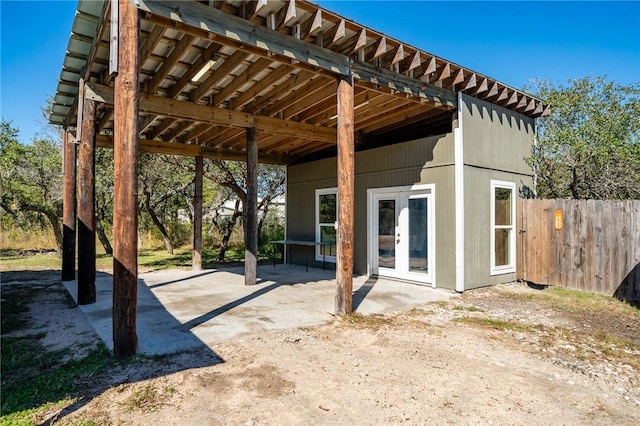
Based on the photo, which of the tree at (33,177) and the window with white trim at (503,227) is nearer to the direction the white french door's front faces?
the tree

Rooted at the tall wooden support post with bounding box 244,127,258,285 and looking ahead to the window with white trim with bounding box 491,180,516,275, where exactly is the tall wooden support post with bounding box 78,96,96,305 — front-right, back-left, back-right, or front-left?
back-right

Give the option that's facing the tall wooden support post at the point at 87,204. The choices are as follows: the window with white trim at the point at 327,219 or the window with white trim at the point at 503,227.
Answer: the window with white trim at the point at 327,219

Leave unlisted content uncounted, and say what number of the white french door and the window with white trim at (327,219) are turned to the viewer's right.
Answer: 0

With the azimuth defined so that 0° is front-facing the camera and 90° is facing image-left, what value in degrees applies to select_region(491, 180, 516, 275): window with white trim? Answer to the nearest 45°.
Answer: approximately 315°

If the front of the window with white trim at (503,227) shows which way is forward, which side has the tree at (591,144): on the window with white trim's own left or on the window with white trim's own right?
on the window with white trim's own left

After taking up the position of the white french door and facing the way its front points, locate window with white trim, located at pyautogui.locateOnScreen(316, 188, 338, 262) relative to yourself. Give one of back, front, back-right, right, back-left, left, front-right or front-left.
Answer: right

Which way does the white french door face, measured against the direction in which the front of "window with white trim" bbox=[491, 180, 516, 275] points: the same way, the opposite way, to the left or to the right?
to the right

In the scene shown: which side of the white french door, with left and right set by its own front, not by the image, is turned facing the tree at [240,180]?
right

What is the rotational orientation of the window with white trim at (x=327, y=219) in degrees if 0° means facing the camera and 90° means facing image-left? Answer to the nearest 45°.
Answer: approximately 45°

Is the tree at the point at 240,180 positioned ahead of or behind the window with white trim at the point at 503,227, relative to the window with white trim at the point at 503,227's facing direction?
behind

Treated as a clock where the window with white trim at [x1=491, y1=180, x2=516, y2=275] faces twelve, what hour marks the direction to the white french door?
The white french door is roughly at 4 o'clock from the window with white trim.

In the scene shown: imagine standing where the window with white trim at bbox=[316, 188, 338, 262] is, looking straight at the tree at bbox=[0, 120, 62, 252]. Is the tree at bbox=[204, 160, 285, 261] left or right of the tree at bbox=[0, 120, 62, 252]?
right
